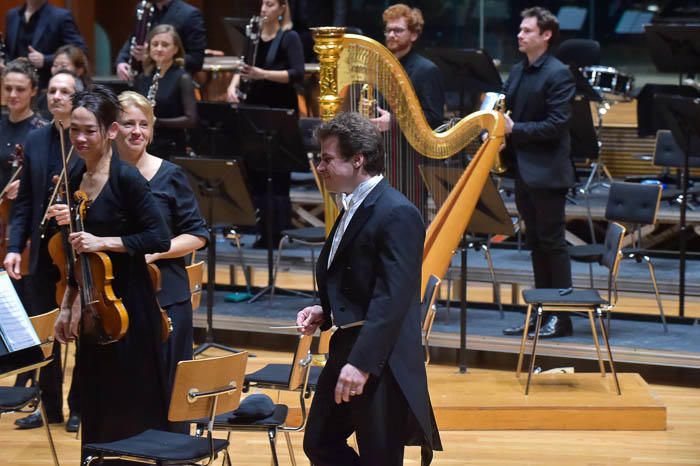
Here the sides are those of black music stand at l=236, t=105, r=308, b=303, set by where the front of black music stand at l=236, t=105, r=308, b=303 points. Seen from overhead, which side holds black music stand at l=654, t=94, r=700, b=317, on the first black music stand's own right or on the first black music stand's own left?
on the first black music stand's own right

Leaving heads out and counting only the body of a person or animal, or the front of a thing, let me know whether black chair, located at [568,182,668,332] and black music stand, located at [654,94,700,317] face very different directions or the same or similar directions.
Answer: very different directions

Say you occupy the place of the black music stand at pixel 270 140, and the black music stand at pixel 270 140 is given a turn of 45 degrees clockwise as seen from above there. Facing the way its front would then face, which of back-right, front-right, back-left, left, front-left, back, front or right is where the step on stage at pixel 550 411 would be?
front-right

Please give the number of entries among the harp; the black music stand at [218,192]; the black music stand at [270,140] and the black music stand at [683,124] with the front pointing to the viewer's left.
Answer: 1

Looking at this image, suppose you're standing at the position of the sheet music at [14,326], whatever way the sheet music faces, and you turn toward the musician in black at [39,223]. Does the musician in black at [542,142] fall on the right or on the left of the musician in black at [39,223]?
right

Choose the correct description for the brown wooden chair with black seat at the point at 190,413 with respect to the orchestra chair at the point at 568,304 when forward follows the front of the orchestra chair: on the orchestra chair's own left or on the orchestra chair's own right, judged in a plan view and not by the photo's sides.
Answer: on the orchestra chair's own left

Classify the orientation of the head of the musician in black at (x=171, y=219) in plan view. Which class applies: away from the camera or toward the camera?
toward the camera

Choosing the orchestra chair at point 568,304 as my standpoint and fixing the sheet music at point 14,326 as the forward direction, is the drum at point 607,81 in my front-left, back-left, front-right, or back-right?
back-right

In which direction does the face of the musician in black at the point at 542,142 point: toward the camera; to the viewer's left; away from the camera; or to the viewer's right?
to the viewer's left

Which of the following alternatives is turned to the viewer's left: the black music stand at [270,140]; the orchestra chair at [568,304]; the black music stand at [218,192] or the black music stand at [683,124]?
the orchestra chair

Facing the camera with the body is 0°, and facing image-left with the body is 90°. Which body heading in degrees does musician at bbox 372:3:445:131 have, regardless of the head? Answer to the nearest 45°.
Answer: approximately 45°
